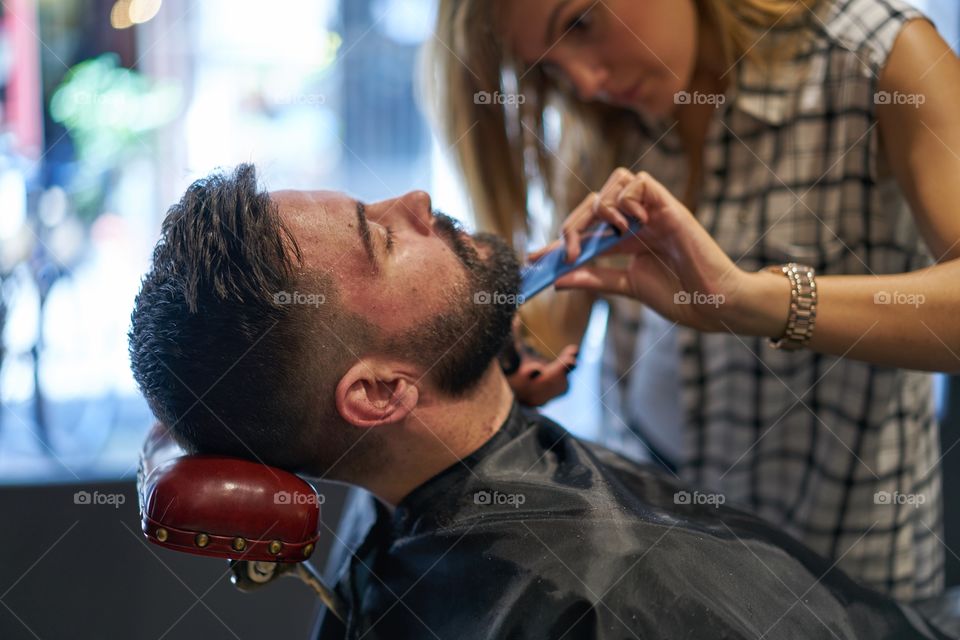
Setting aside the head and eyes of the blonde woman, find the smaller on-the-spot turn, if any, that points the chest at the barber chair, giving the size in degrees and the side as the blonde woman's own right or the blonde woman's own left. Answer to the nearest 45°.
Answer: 0° — they already face it

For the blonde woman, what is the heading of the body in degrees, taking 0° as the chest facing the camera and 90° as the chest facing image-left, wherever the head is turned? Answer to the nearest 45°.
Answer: approximately 45°
